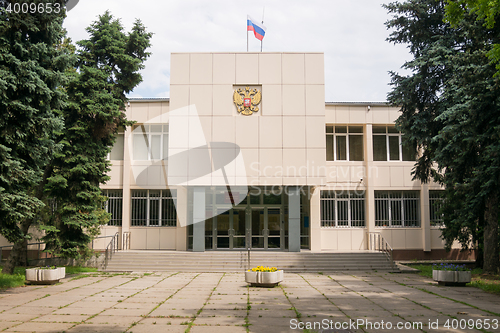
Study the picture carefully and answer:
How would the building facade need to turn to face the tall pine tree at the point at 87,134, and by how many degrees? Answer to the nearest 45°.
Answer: approximately 45° to its right

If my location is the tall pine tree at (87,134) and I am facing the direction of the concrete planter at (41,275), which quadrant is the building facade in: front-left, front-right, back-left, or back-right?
back-left

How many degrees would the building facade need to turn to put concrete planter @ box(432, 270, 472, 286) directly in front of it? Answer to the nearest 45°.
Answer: approximately 45° to its left

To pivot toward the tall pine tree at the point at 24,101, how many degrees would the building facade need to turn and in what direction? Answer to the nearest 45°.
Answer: approximately 45° to its right

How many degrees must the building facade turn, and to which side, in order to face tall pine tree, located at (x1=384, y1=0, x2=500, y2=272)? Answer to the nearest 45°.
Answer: approximately 45° to its left

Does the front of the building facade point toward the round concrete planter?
yes

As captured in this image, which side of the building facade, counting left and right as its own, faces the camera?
front

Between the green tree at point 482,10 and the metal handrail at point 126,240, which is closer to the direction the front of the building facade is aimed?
the green tree
